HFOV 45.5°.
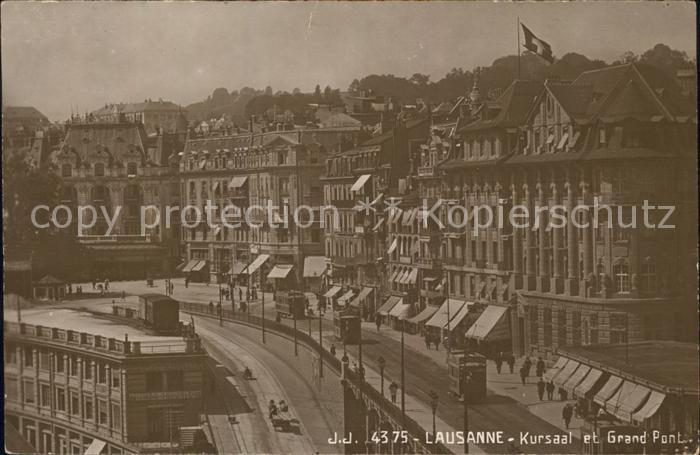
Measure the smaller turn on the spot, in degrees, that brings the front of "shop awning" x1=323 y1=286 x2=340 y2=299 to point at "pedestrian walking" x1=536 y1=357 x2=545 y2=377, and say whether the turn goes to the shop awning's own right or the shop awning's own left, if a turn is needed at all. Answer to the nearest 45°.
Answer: approximately 135° to the shop awning's own left

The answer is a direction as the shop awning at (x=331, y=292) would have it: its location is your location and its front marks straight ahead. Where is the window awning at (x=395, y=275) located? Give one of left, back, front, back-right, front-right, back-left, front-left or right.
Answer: back-left

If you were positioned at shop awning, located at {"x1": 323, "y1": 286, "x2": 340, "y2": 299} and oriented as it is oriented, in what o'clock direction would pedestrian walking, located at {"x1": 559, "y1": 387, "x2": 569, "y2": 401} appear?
The pedestrian walking is roughly at 8 o'clock from the shop awning.

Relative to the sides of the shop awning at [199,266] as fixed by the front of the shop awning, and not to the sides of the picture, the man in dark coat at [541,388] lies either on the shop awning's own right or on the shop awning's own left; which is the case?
on the shop awning's own left

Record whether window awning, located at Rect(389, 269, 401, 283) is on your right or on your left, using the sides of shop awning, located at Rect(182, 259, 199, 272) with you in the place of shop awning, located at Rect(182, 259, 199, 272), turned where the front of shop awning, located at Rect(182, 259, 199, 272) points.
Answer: on your left

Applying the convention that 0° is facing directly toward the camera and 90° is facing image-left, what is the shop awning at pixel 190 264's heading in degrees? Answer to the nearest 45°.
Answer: approximately 45°

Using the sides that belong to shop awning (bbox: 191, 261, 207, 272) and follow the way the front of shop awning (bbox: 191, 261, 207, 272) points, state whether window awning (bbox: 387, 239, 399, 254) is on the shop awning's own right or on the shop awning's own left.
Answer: on the shop awning's own left
